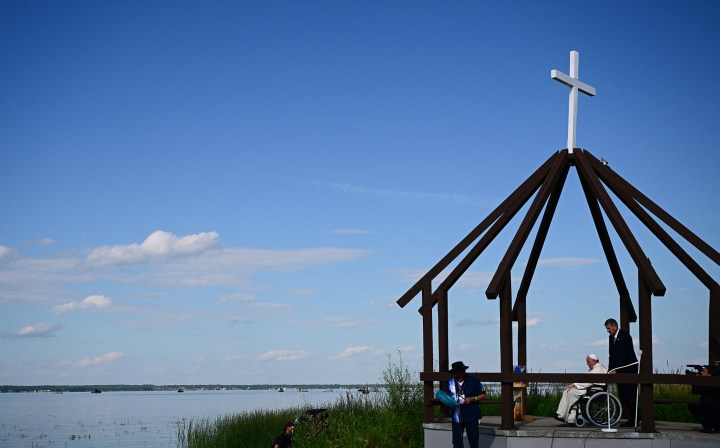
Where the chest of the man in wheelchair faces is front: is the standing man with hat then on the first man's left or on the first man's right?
on the first man's left

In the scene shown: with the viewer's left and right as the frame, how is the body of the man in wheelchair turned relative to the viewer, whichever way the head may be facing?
facing to the left of the viewer

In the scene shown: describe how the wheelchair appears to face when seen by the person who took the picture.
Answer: facing to the left of the viewer

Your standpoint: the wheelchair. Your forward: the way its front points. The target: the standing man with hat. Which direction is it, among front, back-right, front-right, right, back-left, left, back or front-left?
front-left

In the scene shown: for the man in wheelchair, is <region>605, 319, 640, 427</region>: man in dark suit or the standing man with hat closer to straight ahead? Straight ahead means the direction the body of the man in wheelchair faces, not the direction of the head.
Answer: the standing man with hat

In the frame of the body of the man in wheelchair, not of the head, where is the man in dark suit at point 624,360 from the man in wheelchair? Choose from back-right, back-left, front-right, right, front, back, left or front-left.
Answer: back
